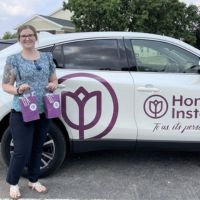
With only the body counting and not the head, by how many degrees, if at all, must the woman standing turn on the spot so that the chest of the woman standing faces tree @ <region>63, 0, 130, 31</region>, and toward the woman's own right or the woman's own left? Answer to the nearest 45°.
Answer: approximately 180°

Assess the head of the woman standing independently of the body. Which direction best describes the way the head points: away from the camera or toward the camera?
toward the camera

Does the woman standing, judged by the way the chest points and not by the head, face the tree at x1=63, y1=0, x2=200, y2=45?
no

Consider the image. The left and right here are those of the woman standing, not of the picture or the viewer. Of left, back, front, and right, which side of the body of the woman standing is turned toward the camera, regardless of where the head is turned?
front

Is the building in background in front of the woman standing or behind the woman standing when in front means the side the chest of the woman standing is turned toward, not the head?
behind
